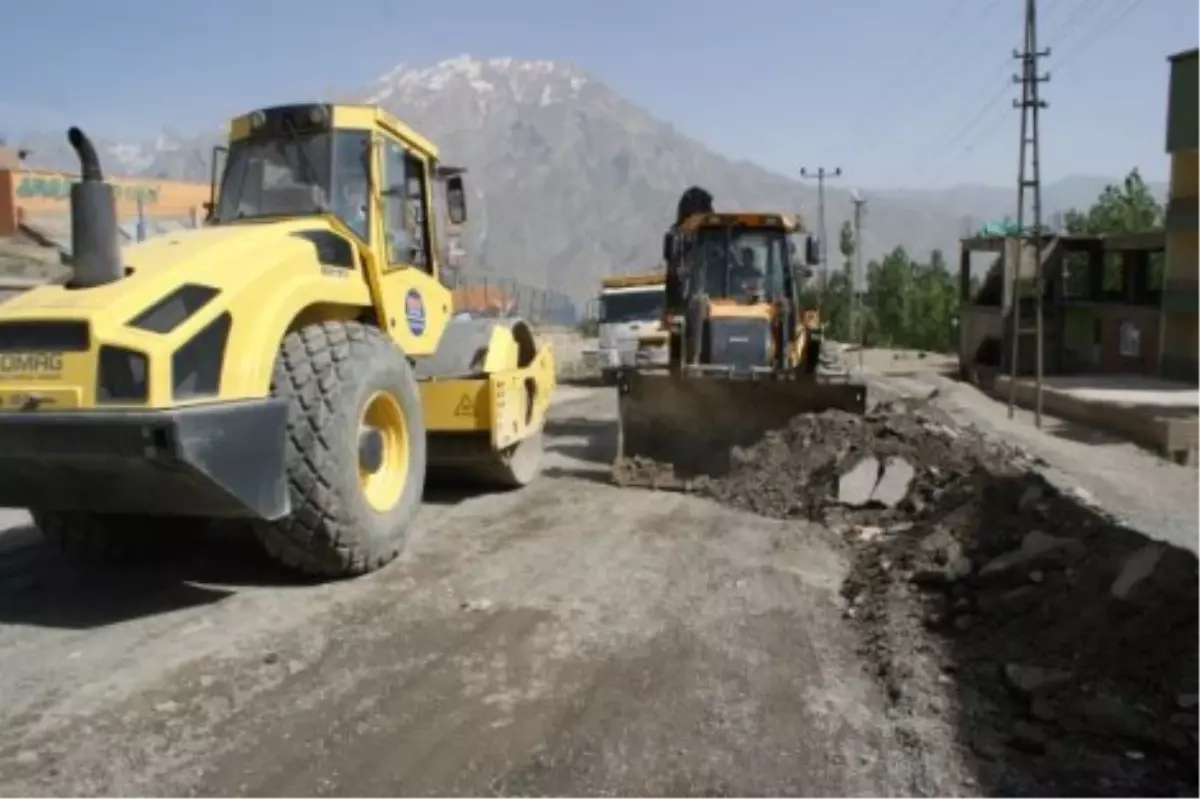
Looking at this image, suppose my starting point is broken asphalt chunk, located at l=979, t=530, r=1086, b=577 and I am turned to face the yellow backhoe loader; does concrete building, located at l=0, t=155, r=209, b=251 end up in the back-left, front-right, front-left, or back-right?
front-left

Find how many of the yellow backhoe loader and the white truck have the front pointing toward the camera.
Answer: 2

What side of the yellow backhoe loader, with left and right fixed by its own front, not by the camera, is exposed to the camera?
front

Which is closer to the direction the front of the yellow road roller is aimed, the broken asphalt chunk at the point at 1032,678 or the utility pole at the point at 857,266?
the utility pole

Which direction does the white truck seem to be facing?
toward the camera

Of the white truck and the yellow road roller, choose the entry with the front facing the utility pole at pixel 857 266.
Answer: the yellow road roller

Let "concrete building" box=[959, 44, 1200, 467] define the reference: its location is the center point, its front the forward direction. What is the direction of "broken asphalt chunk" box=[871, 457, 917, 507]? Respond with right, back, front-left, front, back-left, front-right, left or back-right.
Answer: front-left

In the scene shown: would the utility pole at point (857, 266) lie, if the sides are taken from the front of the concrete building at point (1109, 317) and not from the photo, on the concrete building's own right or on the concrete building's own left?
on the concrete building's own right

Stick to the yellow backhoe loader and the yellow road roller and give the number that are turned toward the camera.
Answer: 1

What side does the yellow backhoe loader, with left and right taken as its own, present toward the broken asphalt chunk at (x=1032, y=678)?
front

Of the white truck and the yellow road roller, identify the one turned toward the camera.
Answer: the white truck

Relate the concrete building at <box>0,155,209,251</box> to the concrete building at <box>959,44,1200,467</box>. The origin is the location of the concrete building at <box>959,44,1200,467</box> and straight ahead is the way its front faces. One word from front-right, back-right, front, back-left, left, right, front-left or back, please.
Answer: front-right

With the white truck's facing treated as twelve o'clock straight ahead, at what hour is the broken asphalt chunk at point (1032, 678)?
The broken asphalt chunk is roughly at 12 o'clock from the white truck.

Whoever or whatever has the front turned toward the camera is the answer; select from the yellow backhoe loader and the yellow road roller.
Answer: the yellow backhoe loader

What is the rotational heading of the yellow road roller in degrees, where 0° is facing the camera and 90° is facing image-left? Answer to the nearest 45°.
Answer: approximately 225°

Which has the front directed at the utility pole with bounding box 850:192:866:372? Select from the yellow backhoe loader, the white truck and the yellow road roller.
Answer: the yellow road roller

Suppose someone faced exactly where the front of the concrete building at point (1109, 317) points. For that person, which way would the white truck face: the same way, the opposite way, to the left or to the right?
to the left

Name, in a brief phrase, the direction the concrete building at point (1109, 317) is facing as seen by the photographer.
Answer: facing the viewer and to the left of the viewer

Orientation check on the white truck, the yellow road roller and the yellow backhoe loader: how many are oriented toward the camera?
2

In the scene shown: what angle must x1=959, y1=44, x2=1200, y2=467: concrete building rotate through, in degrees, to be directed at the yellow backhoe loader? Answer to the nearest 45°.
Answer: approximately 45° to its left

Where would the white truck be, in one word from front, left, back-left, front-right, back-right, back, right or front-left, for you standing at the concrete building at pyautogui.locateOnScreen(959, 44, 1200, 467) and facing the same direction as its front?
front

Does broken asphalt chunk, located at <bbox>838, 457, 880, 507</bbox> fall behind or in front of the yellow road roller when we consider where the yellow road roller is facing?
in front

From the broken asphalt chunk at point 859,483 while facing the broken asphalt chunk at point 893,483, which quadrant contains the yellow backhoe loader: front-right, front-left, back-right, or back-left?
back-left

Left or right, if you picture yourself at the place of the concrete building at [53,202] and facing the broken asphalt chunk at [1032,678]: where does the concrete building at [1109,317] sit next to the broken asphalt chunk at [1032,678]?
left

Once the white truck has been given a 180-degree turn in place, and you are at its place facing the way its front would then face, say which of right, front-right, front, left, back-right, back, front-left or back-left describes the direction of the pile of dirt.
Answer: back
